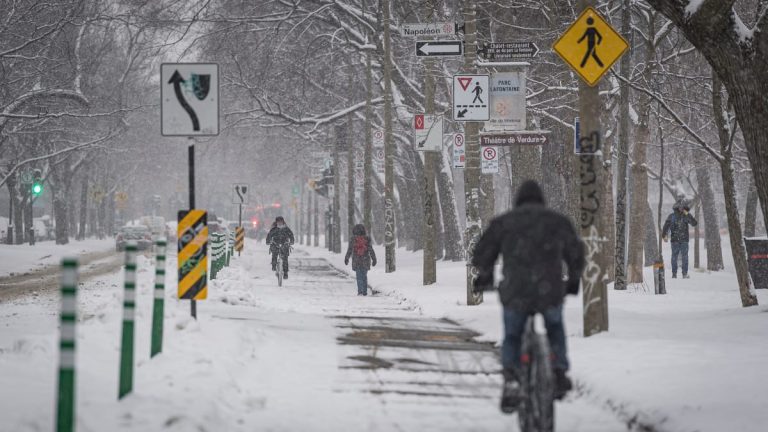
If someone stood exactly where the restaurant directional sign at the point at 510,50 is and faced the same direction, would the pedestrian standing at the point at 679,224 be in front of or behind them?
behind

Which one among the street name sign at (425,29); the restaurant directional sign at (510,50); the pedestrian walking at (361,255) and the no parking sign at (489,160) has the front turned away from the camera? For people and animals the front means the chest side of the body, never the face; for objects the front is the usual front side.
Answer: the pedestrian walking

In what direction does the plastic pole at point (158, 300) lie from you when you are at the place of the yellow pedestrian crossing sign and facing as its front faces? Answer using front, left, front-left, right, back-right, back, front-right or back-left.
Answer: front-right

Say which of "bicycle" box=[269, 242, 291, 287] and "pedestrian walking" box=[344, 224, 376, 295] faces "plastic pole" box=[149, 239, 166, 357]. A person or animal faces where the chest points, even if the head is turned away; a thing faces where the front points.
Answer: the bicycle

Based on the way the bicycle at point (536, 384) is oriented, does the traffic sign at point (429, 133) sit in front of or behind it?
in front

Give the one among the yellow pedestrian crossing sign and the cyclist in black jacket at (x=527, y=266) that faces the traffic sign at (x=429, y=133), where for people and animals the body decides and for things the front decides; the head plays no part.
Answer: the cyclist in black jacket

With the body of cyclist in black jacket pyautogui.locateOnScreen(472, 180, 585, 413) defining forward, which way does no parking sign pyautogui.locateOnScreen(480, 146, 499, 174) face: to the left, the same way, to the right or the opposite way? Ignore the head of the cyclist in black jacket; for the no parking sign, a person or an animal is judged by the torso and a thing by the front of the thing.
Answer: the opposite way

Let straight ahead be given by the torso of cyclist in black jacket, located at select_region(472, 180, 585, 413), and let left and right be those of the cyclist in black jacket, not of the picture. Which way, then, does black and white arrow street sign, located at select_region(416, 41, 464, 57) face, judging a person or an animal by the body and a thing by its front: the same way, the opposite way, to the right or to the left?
the opposite way

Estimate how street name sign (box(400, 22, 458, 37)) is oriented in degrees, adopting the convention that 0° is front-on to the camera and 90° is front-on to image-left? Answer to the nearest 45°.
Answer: approximately 0°

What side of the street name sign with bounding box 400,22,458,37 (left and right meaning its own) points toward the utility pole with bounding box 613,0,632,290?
left

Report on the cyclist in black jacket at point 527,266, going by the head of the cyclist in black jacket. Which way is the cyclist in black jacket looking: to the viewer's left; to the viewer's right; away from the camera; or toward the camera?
away from the camera

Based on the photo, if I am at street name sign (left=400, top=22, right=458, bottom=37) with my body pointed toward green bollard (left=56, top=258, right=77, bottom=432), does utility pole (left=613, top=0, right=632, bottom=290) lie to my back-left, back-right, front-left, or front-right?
back-left

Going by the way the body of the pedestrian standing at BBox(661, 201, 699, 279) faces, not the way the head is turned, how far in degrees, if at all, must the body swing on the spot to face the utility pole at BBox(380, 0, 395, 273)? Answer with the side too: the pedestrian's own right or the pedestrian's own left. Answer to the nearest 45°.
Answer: approximately 90° to the pedestrian's own right
